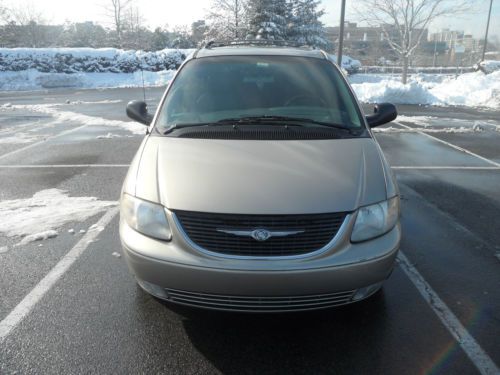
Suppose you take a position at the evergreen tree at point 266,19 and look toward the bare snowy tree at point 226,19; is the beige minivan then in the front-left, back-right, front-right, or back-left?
back-left

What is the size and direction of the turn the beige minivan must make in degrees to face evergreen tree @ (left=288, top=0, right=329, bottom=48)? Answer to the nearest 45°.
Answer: approximately 180°

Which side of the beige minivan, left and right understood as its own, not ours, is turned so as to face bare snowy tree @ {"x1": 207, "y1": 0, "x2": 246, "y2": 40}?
back

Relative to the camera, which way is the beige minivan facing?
toward the camera

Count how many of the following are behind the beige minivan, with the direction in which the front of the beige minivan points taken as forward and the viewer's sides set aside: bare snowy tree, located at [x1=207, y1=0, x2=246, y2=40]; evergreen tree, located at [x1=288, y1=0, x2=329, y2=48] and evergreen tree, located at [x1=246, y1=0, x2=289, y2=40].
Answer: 3

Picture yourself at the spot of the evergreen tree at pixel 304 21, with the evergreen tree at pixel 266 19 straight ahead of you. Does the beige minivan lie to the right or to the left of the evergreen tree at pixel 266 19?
left

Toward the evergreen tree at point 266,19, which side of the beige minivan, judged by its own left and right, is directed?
back
